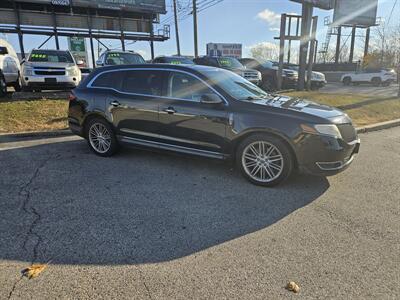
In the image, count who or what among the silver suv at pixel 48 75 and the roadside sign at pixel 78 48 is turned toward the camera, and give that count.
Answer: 2

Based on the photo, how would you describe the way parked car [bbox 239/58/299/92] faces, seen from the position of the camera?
facing the viewer and to the right of the viewer

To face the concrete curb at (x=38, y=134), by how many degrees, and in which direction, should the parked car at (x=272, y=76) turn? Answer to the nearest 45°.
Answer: approximately 90° to its right

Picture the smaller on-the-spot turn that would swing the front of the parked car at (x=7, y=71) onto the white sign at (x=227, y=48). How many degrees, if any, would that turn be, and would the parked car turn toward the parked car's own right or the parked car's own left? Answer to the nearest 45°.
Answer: approximately 90° to the parked car's own left

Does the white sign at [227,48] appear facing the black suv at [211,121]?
yes

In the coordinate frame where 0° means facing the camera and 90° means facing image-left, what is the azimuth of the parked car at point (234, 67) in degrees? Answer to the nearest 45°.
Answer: approximately 315°

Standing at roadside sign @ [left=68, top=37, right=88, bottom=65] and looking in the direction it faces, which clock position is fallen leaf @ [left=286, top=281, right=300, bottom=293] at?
The fallen leaf is roughly at 12 o'clock from the roadside sign.

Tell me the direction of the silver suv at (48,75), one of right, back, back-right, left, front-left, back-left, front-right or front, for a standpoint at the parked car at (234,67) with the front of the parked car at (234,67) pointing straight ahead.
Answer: right
